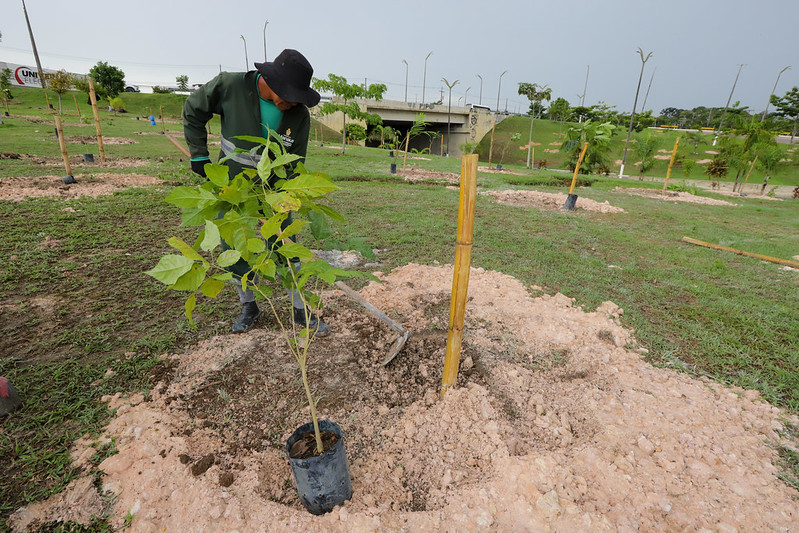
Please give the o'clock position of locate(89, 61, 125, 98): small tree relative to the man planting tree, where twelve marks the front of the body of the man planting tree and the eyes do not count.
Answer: The small tree is roughly at 7 o'clock from the man planting tree.

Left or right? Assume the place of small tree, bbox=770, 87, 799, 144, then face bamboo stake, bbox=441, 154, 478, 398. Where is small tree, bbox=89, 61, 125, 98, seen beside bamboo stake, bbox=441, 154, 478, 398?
right

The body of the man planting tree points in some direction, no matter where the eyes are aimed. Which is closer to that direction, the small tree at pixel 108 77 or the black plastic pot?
the black plastic pot

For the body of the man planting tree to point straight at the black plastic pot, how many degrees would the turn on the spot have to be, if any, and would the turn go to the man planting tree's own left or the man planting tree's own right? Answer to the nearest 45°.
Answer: approximately 45° to the man planting tree's own right

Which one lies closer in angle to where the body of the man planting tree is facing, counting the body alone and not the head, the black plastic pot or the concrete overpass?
the black plastic pot

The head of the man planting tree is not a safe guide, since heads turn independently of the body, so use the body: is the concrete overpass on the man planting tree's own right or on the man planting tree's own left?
on the man planting tree's own left

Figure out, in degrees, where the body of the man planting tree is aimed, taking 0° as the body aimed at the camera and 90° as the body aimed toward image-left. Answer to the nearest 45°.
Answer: approximately 315°

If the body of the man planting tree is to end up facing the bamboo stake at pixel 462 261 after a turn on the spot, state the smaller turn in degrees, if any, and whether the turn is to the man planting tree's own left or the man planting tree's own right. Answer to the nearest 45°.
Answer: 0° — they already face it

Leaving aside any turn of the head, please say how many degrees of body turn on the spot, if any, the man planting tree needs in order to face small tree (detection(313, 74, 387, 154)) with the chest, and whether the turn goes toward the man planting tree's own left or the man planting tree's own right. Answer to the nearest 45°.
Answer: approximately 135° to the man planting tree's own left
